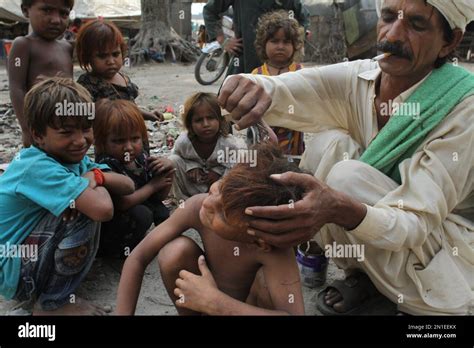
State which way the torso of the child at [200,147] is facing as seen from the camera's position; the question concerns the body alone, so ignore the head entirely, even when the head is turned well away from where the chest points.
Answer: toward the camera

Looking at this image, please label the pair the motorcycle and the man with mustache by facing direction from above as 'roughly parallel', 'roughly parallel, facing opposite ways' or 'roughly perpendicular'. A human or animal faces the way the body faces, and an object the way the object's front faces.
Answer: roughly parallel

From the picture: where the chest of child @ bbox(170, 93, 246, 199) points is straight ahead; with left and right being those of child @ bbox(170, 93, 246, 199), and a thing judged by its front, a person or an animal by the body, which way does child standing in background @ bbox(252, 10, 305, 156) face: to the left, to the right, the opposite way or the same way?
the same way

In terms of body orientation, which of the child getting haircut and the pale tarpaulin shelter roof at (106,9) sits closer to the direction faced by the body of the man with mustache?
the child getting haircut

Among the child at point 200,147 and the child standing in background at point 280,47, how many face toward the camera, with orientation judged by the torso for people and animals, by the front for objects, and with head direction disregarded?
2

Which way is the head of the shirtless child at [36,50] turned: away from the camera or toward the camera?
toward the camera

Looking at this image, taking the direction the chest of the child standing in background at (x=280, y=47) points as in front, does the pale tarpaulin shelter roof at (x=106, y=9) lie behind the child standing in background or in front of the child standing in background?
behind

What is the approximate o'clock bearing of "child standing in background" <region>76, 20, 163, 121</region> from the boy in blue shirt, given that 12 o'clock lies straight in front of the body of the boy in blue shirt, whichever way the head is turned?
The child standing in background is roughly at 8 o'clock from the boy in blue shirt.

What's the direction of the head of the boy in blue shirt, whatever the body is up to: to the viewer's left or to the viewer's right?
to the viewer's right

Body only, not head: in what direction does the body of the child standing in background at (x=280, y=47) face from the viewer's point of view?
toward the camera

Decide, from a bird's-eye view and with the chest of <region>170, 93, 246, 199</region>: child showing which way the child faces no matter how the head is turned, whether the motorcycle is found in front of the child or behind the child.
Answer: behind

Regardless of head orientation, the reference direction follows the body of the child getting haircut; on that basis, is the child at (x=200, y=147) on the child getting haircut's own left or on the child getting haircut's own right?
on the child getting haircut's own right

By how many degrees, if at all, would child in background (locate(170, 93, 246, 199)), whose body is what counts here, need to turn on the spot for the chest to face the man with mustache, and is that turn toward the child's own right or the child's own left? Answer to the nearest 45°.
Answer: approximately 45° to the child's own left

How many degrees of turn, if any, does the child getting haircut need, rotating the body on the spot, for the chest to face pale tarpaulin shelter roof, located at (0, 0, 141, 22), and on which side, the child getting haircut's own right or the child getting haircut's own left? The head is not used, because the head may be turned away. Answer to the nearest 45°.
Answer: approximately 135° to the child getting haircut's own right

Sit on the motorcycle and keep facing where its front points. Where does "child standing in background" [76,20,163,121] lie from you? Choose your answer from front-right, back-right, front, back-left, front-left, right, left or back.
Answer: front-left

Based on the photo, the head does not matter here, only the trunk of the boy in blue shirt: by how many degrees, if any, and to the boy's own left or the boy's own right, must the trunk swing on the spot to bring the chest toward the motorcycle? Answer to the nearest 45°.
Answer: approximately 135° to the boy's own left
